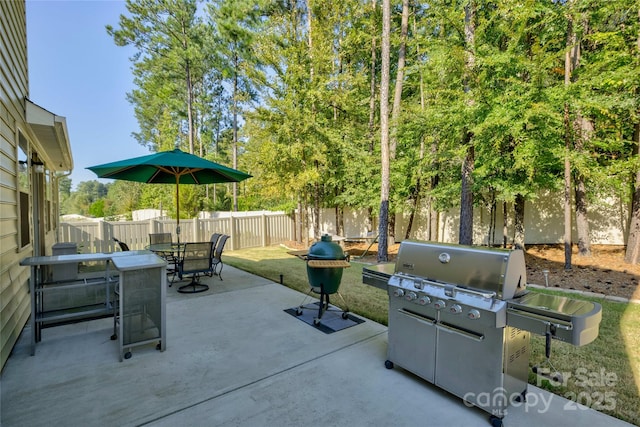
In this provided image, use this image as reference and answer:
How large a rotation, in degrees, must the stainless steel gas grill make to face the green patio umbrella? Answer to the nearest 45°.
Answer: approximately 45° to its right

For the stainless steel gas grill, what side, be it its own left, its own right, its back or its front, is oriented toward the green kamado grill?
right

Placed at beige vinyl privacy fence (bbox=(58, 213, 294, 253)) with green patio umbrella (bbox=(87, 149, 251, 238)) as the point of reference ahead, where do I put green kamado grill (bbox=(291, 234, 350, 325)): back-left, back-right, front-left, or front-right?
front-left

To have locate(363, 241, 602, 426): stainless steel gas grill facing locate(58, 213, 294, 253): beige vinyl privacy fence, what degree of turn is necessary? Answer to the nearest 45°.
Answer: approximately 90° to its right

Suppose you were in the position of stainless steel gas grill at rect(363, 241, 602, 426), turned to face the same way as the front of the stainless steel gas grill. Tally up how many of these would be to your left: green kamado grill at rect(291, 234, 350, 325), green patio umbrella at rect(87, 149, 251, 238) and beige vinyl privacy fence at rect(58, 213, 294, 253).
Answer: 0

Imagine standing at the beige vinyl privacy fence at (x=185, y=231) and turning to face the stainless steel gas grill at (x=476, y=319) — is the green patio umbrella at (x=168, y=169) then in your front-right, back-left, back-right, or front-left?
front-right

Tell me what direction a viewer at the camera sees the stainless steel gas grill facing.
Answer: facing the viewer and to the left of the viewer
